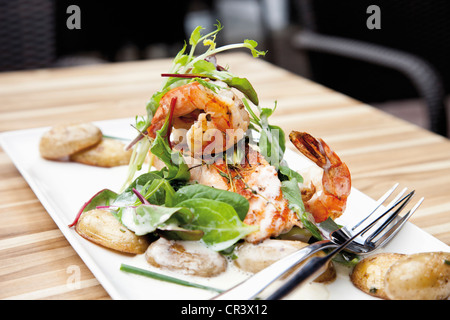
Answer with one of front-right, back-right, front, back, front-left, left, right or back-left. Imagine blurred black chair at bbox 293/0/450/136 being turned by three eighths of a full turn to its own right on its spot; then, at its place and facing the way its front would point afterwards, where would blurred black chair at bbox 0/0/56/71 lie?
front

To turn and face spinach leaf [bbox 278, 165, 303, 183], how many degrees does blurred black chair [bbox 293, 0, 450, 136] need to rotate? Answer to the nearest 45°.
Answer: approximately 45° to its right

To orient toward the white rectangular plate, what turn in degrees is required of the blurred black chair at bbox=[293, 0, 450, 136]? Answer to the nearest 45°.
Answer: approximately 45° to its right

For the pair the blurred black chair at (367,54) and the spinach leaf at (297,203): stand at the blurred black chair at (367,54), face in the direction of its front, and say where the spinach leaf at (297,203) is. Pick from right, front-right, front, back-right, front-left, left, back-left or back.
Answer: front-right

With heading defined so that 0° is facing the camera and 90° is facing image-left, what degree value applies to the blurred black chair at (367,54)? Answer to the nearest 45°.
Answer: approximately 315°
